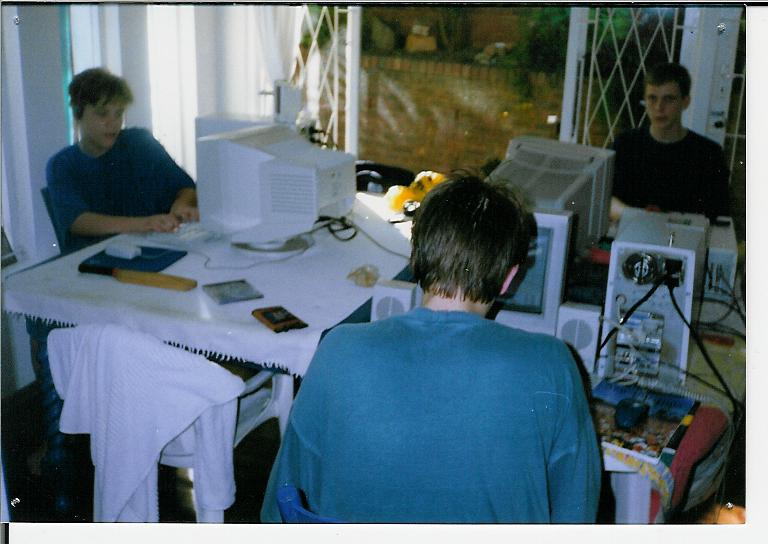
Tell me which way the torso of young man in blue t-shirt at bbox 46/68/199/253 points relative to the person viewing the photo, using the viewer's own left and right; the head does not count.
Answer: facing the viewer and to the right of the viewer

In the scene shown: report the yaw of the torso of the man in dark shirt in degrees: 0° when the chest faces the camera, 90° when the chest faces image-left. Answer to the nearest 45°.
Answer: approximately 0°

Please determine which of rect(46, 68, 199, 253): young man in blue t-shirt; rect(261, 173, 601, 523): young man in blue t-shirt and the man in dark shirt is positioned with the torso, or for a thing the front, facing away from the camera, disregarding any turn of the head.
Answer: rect(261, 173, 601, 523): young man in blue t-shirt

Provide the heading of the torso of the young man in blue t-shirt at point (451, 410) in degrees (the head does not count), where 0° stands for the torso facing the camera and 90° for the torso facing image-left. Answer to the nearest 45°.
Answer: approximately 180°

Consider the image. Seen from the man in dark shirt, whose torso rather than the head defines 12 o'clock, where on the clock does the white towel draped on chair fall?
The white towel draped on chair is roughly at 1 o'clock from the man in dark shirt.

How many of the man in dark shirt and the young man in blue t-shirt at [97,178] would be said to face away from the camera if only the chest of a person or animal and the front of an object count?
0

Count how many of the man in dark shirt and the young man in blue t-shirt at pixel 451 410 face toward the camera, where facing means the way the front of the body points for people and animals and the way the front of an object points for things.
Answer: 1

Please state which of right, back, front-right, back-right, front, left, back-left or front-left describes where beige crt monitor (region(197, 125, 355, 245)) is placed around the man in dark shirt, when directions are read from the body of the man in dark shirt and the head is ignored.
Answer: front-right

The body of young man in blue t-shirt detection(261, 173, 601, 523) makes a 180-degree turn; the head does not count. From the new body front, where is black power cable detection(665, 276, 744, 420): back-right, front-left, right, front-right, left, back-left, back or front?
back-left

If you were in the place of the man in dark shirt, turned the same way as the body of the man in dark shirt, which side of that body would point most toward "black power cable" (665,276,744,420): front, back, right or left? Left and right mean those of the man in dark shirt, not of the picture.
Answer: front

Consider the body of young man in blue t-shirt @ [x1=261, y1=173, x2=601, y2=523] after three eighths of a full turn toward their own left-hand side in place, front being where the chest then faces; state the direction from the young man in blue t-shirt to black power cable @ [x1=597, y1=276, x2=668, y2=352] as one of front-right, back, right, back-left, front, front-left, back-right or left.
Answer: back

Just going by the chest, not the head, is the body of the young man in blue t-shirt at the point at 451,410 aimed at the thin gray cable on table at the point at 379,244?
yes

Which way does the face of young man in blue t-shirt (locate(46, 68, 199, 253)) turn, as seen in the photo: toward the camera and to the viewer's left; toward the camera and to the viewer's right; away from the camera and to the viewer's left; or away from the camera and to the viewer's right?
toward the camera and to the viewer's right

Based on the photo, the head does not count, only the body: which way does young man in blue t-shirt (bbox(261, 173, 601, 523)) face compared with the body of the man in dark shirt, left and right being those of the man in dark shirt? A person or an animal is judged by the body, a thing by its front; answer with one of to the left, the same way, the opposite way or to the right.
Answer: the opposite way

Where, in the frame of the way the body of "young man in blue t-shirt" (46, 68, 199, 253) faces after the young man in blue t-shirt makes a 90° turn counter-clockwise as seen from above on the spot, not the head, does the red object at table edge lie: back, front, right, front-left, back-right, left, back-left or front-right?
right
